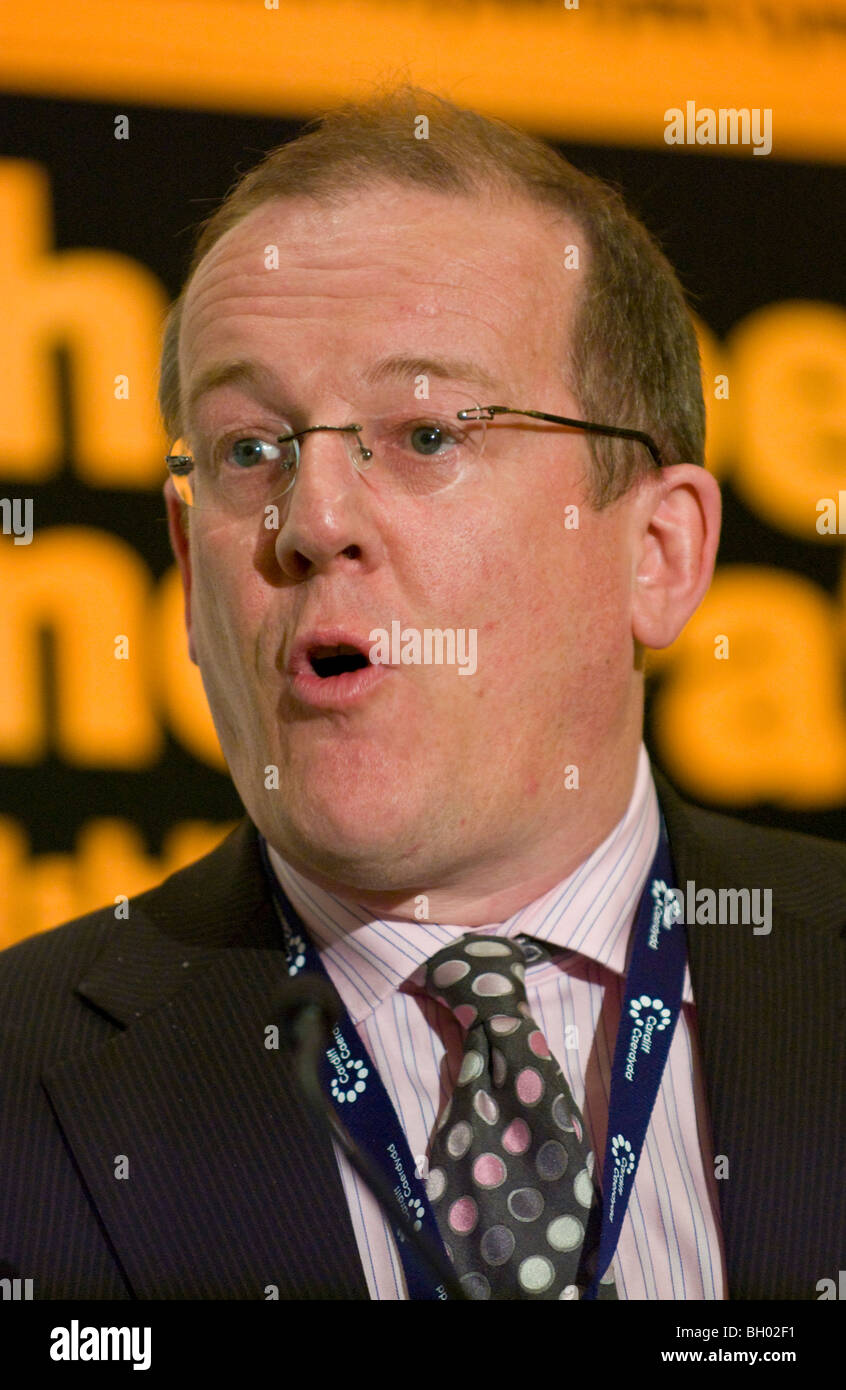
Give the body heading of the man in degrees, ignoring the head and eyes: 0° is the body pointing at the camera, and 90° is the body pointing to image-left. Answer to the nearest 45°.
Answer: approximately 0°
